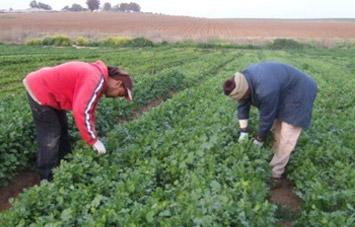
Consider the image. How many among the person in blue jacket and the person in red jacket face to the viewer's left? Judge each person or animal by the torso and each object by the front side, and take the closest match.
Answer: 1

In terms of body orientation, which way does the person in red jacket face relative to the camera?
to the viewer's right

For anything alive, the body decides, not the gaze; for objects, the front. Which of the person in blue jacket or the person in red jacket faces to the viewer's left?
the person in blue jacket

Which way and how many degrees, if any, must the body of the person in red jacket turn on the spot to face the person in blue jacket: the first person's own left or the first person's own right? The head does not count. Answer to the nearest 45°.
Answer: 0° — they already face them

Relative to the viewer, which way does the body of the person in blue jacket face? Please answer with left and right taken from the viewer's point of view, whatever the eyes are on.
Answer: facing to the left of the viewer
